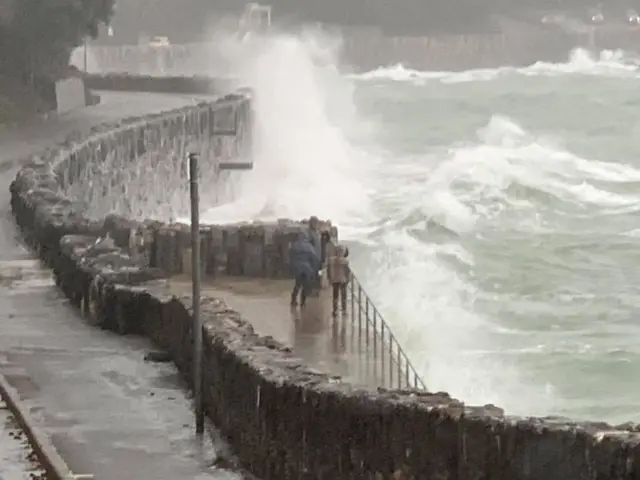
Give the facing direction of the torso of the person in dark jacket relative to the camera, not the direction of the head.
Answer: away from the camera

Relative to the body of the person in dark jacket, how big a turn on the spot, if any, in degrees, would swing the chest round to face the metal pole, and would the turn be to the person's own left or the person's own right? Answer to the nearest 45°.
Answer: approximately 180°

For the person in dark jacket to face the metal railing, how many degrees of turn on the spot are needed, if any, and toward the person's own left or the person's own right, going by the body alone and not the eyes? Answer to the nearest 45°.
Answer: approximately 135° to the person's own right

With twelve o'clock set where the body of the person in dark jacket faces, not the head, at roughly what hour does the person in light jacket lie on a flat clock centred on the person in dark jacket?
The person in light jacket is roughly at 3 o'clock from the person in dark jacket.

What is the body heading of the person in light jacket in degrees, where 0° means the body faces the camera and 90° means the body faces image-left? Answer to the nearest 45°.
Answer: approximately 180°

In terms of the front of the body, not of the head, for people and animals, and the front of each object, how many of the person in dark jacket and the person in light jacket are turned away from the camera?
2

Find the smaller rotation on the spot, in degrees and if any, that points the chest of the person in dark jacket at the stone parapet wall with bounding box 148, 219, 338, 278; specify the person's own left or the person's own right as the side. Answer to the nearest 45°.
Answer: approximately 45° to the person's own left

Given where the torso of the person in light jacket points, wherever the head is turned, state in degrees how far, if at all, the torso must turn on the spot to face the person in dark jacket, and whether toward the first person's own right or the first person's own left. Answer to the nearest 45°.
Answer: approximately 90° to the first person's own left
